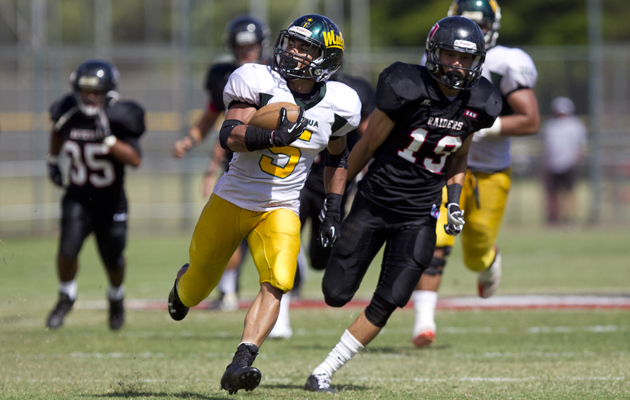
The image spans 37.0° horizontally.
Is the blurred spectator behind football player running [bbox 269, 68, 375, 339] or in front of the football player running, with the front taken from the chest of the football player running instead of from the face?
behind

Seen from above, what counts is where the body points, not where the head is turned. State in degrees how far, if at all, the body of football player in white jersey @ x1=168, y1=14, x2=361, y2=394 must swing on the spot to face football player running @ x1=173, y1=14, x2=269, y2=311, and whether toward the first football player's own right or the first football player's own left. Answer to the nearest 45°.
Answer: approximately 180°

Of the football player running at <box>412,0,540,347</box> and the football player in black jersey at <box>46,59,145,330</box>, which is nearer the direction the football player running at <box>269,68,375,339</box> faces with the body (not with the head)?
the football player in black jersey

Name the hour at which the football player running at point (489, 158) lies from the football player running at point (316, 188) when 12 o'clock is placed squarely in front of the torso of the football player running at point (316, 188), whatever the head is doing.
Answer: the football player running at point (489, 158) is roughly at 8 o'clock from the football player running at point (316, 188).

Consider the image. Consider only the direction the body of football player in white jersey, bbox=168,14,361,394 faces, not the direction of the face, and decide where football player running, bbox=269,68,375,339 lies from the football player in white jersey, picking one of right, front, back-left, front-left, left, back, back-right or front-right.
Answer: back

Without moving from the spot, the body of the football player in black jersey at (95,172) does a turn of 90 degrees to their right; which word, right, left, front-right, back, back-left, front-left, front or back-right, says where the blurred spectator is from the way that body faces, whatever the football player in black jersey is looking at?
back-right

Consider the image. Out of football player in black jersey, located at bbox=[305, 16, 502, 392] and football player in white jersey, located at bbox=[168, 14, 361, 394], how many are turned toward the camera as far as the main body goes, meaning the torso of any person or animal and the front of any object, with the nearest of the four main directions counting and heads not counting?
2

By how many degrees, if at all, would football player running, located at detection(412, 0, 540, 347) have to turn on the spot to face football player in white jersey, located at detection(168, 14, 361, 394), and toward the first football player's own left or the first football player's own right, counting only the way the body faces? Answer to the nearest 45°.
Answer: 0° — they already face them
